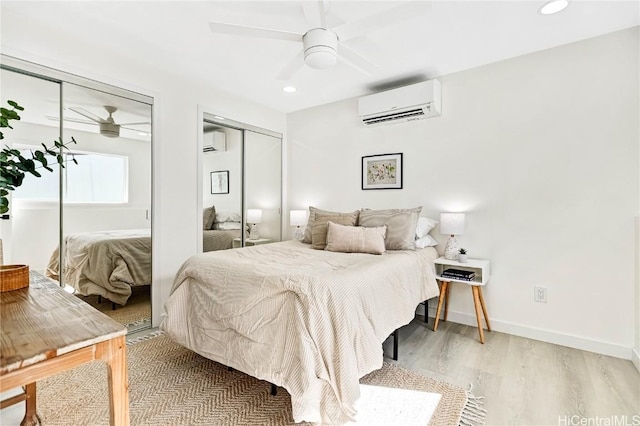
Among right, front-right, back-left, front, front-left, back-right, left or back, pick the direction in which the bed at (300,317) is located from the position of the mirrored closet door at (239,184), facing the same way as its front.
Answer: front-right

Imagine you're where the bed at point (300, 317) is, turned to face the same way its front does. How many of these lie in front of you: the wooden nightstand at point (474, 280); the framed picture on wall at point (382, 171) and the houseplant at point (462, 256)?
0

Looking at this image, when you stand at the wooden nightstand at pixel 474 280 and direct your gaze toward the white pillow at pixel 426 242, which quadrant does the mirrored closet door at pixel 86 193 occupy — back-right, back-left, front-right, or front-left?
front-left

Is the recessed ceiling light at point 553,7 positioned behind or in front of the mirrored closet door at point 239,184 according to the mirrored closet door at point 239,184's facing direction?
in front

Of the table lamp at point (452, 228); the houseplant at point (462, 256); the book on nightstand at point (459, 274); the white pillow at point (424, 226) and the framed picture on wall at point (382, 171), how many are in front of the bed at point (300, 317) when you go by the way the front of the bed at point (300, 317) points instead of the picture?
0

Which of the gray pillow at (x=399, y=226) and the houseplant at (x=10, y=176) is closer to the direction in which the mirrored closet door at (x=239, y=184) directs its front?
the gray pillow

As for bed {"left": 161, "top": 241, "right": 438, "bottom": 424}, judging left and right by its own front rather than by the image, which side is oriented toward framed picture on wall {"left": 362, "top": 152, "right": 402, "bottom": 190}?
back

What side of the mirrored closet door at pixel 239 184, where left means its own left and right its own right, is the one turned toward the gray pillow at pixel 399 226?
front

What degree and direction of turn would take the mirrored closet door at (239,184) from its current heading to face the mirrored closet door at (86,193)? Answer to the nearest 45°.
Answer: approximately 90° to its right

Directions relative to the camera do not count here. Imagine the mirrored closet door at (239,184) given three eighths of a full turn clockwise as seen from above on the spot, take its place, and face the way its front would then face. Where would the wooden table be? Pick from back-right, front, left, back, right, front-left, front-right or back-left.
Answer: left

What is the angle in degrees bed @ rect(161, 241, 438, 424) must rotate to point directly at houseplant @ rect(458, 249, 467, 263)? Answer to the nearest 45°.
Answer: approximately 180°

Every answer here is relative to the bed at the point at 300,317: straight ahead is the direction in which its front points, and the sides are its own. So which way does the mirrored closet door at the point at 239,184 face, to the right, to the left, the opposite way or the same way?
to the left

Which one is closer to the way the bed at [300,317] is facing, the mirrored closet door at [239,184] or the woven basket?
the woven basket

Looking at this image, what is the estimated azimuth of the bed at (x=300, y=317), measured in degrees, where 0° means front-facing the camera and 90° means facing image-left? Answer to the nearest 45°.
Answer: approximately 45°

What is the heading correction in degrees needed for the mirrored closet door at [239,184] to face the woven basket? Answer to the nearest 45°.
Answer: approximately 45° to its right

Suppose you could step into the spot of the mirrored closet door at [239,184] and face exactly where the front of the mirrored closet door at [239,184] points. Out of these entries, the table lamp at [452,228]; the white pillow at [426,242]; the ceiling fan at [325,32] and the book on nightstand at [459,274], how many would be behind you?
0

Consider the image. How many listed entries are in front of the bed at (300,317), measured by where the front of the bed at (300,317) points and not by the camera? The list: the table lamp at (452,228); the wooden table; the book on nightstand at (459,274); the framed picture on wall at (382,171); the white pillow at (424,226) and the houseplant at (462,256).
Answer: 1

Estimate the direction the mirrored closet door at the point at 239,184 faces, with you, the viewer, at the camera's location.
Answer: facing the viewer and to the right of the viewer

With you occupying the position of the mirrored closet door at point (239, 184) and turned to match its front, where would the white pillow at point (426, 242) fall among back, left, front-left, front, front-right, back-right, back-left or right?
front
